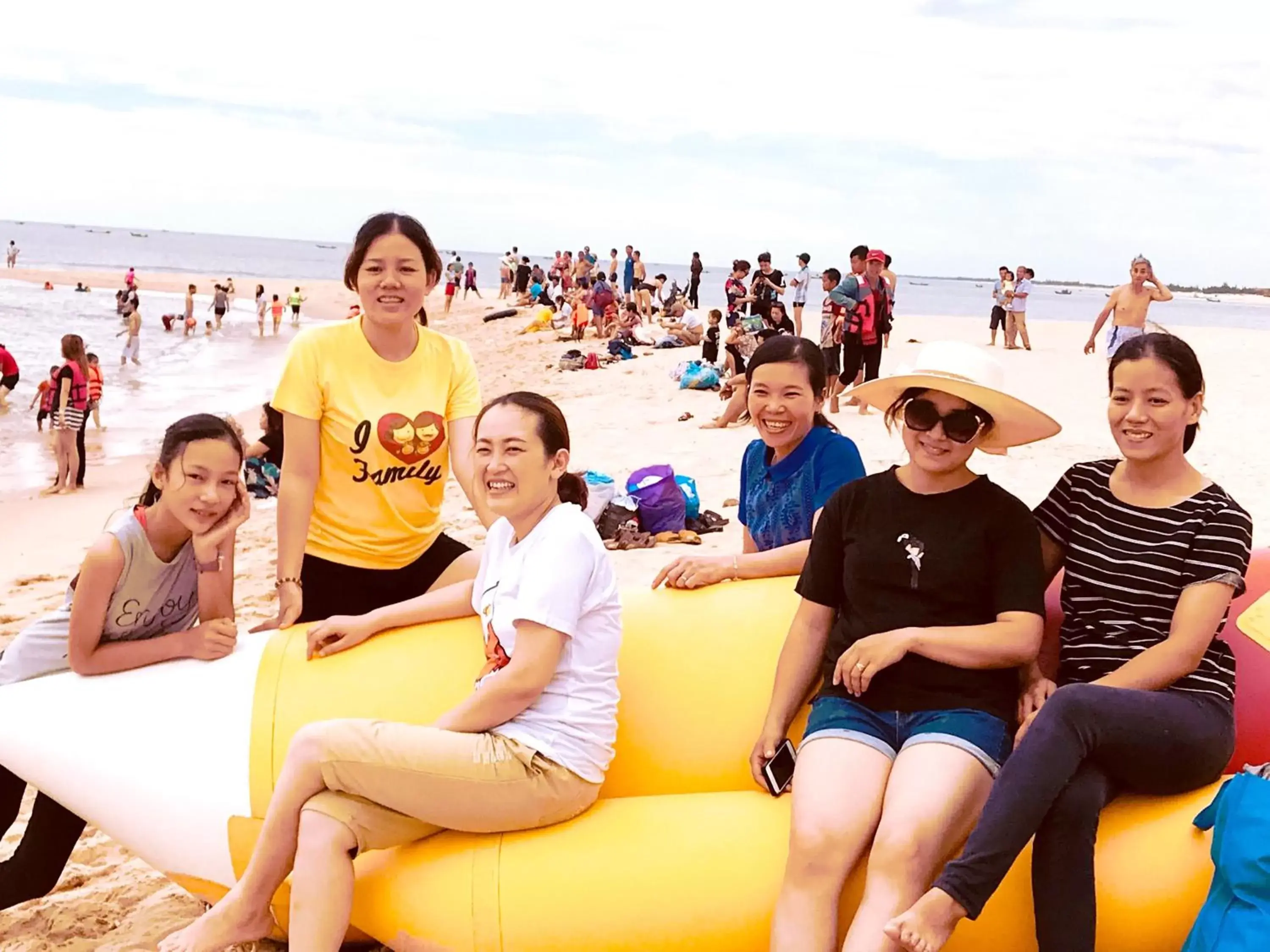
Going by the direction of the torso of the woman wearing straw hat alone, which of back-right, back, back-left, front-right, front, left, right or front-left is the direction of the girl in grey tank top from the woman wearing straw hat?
right

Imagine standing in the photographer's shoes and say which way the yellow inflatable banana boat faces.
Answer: facing to the left of the viewer

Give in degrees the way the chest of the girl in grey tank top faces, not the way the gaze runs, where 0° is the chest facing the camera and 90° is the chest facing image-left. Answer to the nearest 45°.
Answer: approximately 315°

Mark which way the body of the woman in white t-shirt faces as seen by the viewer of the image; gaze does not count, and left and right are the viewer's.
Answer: facing to the left of the viewer

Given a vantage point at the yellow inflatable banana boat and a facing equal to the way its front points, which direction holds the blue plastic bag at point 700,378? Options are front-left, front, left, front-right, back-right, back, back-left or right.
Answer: right

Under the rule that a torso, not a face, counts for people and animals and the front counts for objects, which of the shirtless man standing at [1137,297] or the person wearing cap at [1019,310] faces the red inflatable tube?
the shirtless man standing

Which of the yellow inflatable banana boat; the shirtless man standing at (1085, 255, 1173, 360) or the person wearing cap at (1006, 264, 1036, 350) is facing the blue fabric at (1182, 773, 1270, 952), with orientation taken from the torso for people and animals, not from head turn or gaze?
the shirtless man standing

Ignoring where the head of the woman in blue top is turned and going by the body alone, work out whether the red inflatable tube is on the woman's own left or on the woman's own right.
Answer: on the woman's own left

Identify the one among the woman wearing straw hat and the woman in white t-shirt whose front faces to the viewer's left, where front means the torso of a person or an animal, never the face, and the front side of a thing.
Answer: the woman in white t-shirt
